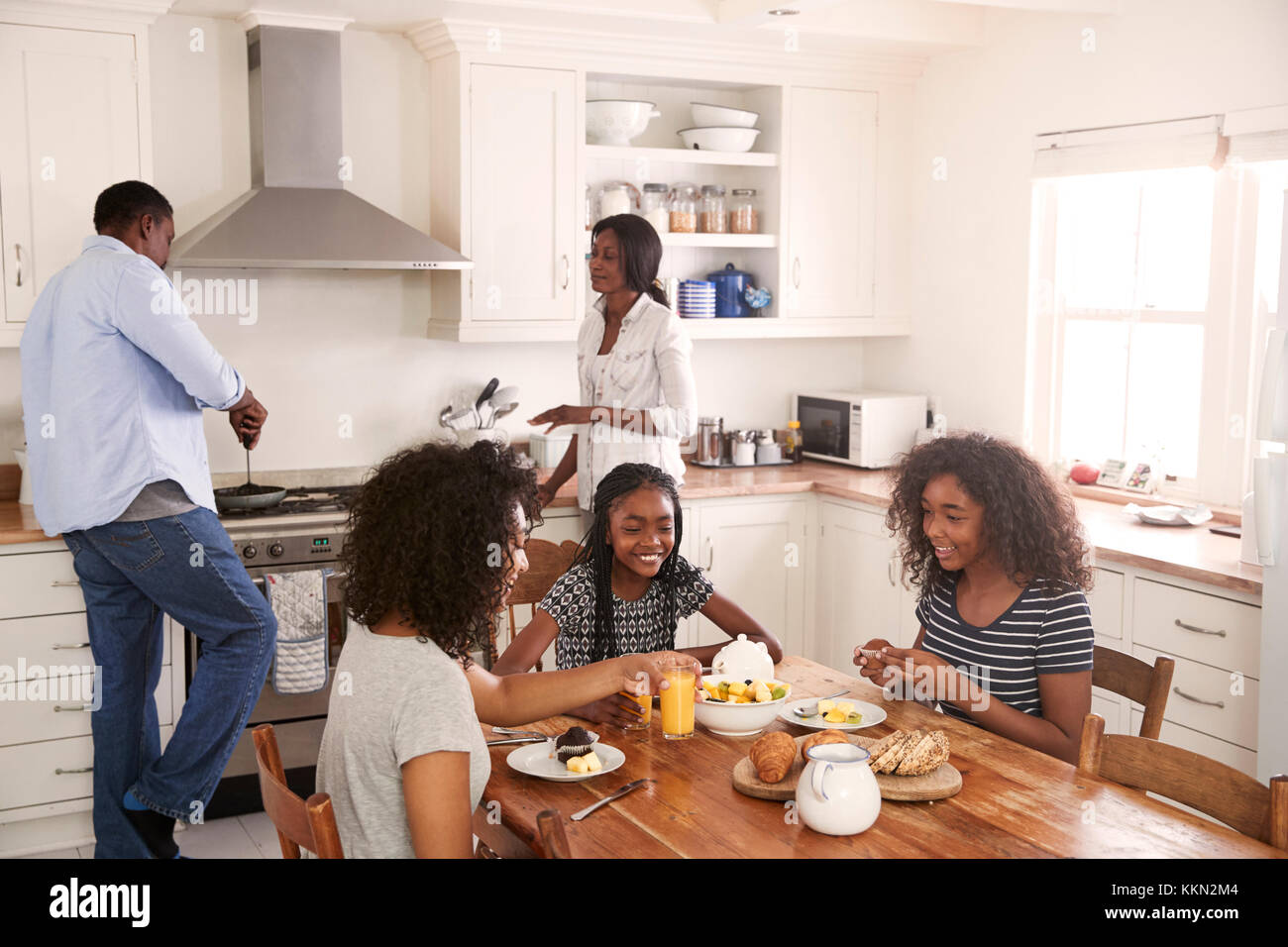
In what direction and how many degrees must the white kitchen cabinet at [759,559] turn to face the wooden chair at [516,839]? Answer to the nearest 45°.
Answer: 0° — it already faces it

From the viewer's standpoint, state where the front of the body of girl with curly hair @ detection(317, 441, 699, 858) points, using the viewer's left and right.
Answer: facing away from the viewer and to the right of the viewer

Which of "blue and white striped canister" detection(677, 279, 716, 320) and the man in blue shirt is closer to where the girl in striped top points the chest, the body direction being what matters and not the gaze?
the man in blue shirt

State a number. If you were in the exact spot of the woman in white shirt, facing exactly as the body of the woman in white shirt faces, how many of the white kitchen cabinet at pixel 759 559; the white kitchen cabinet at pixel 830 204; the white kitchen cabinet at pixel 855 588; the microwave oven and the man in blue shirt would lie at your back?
4

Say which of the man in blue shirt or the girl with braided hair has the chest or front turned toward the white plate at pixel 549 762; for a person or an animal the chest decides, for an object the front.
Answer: the girl with braided hair

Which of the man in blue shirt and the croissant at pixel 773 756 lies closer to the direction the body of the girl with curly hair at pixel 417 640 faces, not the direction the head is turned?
the croissant

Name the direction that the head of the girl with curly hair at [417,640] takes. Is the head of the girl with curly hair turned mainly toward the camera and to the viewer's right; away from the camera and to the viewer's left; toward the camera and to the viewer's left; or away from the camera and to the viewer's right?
away from the camera and to the viewer's right

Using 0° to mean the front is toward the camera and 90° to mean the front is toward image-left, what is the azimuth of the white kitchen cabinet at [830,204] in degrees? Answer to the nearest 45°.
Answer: approximately 0°

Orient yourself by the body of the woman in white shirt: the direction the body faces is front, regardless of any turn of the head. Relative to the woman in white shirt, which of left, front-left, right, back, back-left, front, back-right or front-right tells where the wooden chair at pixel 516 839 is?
front-left

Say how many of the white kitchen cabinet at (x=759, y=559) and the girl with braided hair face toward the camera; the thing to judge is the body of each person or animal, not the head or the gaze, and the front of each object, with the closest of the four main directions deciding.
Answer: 2

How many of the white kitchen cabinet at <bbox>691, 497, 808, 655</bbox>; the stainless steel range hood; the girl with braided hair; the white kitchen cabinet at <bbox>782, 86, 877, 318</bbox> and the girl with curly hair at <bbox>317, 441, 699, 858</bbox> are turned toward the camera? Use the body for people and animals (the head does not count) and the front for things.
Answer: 4

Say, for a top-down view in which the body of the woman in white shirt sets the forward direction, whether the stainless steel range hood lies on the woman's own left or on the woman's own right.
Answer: on the woman's own right
